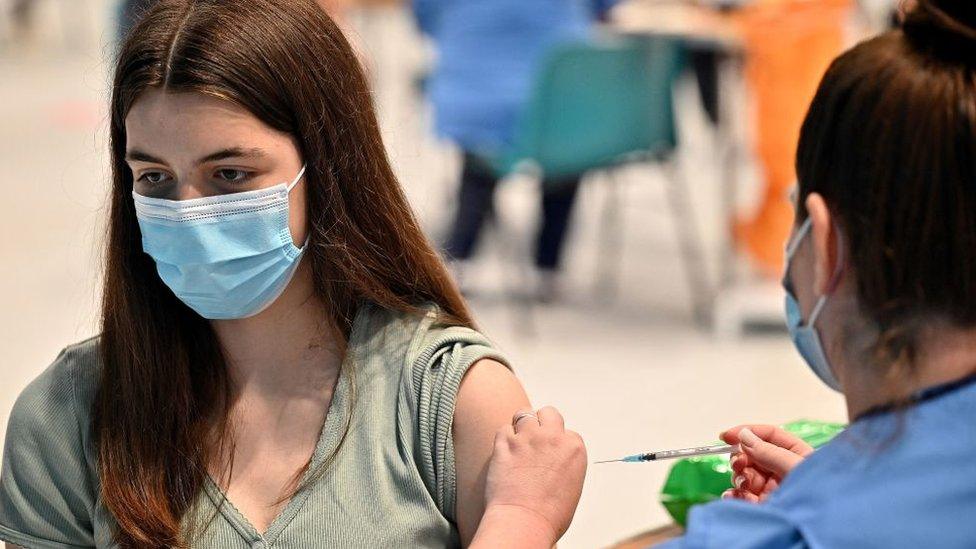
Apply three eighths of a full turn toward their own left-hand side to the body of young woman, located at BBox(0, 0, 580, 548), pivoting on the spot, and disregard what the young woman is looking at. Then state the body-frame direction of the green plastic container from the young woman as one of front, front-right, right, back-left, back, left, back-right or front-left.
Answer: front

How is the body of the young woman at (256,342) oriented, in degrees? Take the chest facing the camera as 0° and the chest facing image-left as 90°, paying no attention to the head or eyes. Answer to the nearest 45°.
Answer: approximately 45°

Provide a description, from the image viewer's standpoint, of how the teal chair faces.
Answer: facing away from the viewer and to the left of the viewer

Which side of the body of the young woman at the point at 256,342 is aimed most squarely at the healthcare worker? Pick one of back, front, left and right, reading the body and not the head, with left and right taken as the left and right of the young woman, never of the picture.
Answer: left

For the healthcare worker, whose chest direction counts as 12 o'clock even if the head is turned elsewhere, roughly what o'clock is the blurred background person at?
The blurred background person is roughly at 1 o'clock from the healthcare worker.

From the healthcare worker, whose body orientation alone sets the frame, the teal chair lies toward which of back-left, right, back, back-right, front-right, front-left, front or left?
front-right

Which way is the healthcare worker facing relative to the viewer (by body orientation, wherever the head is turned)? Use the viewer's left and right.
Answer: facing away from the viewer and to the left of the viewer

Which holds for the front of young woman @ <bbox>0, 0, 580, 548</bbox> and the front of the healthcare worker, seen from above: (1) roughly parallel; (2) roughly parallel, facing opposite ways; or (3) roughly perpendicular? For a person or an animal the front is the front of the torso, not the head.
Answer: roughly perpendicular

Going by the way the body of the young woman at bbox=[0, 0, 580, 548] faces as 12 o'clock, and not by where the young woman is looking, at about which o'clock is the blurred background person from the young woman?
The blurred background person is roughly at 5 o'clock from the young woman.

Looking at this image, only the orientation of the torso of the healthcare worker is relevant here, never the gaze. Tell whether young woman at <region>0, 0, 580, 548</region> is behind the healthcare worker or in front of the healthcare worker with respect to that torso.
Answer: in front

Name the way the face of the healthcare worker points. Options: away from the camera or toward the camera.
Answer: away from the camera

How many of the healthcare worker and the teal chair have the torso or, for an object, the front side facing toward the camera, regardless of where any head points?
0

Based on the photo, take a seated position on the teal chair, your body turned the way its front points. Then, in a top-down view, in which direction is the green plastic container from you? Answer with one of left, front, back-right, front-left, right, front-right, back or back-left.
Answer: back-left
